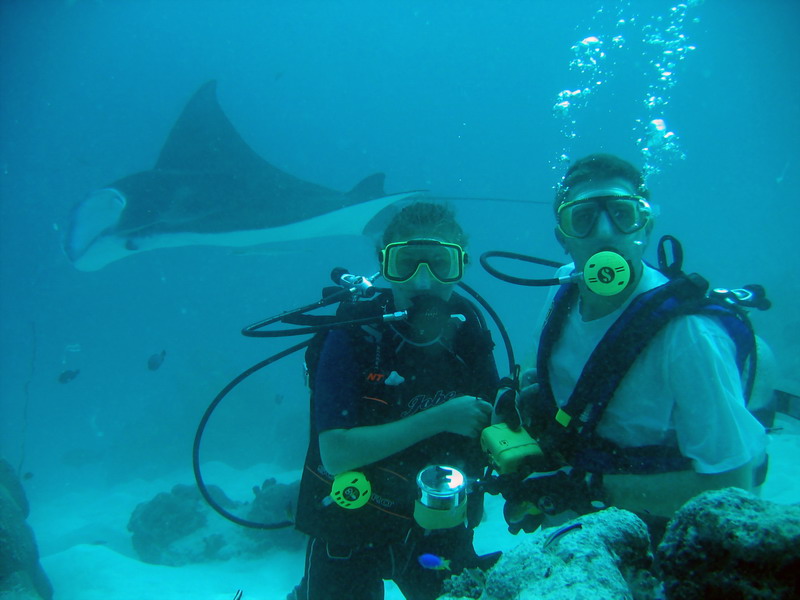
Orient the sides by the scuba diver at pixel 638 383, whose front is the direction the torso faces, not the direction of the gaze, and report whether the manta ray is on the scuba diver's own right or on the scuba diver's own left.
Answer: on the scuba diver's own right

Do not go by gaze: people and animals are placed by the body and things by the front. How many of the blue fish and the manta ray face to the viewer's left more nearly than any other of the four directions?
2

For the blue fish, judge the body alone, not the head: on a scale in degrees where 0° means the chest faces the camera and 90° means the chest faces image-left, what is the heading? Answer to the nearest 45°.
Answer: approximately 90°

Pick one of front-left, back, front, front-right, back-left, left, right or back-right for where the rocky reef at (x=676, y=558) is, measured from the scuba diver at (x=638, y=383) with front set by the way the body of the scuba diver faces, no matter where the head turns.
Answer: front-left

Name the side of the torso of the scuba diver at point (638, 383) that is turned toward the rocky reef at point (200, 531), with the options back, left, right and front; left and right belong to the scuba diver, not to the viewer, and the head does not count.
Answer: right

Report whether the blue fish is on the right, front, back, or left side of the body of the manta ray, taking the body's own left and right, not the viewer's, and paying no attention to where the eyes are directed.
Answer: left

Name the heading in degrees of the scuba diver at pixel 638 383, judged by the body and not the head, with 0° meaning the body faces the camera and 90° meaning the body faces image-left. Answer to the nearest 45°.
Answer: approximately 45°

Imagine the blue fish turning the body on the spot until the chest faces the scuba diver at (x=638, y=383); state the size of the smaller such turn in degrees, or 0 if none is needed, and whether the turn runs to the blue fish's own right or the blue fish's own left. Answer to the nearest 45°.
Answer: approximately 135° to the blue fish's own right

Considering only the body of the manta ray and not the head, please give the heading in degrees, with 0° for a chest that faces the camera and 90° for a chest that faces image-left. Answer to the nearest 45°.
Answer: approximately 90°
